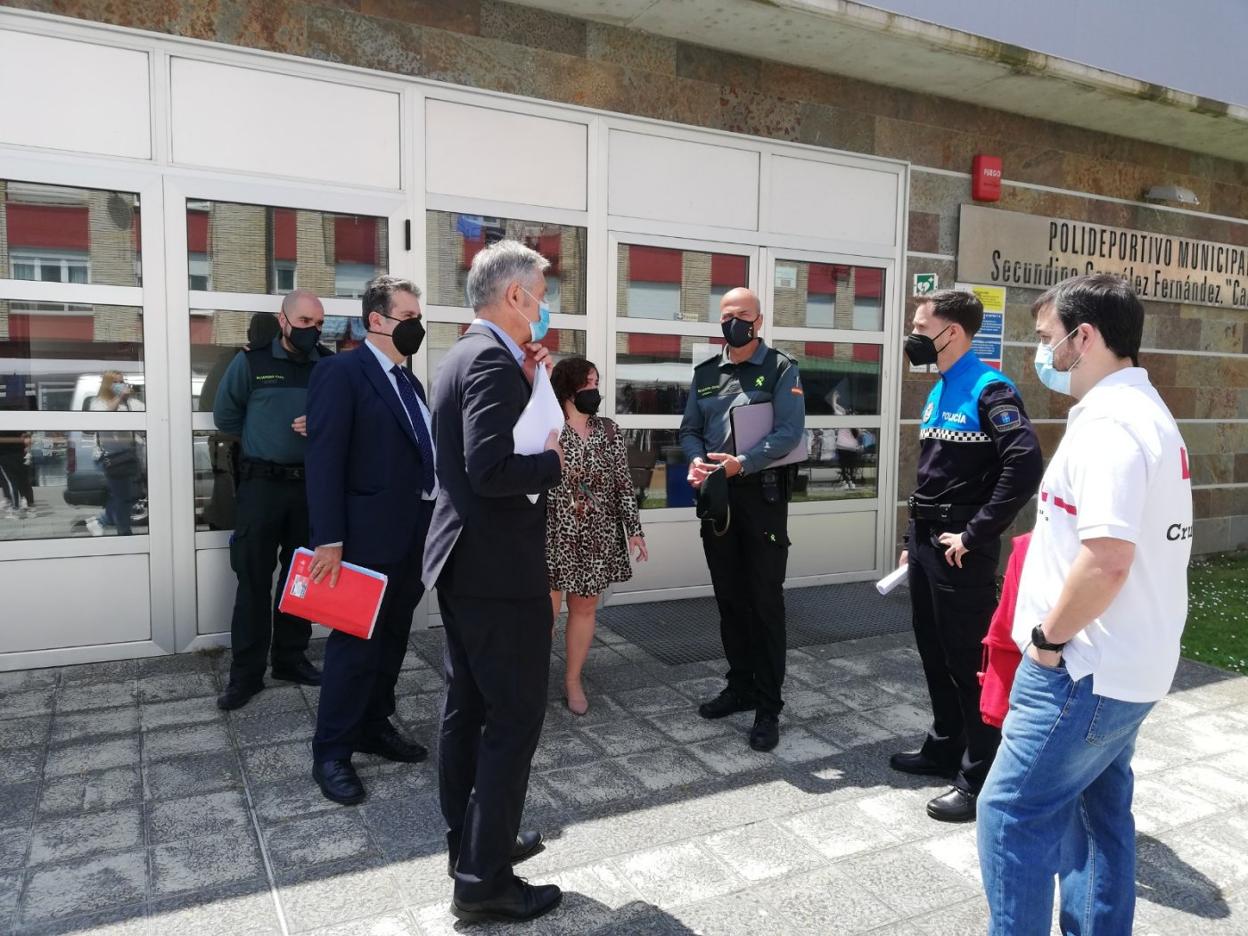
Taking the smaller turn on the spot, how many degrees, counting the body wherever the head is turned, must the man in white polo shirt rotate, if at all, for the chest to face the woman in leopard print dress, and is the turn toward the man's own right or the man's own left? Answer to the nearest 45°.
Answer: approximately 45° to the man's own right

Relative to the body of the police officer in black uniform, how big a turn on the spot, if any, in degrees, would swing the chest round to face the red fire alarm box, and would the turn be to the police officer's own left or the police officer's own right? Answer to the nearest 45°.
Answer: approximately 135° to the police officer's own right

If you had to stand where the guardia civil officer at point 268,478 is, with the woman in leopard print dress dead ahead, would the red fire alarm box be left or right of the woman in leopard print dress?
left

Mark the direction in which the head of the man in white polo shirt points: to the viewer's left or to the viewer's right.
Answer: to the viewer's left

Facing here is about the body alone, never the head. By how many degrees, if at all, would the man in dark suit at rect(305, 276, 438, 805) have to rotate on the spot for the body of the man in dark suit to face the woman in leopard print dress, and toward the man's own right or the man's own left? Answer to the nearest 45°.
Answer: approximately 90° to the man's own left

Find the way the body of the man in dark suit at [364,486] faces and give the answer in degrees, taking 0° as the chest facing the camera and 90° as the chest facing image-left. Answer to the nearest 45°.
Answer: approximately 315°

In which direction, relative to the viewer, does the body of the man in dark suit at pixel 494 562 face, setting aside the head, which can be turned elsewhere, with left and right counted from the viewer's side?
facing to the right of the viewer

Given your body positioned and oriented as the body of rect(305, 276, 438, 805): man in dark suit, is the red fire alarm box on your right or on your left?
on your left

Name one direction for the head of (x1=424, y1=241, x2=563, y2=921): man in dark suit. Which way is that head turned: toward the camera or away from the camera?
away from the camera

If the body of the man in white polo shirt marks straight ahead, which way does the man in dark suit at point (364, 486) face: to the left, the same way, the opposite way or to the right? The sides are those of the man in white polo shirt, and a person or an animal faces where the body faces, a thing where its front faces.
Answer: the opposite way

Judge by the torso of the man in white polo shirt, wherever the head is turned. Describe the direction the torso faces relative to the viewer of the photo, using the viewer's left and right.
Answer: facing to the left of the viewer

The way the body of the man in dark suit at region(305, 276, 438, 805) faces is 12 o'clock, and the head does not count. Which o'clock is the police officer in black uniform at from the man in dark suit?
The police officer in black uniform is roughly at 11 o'clock from the man in dark suit.

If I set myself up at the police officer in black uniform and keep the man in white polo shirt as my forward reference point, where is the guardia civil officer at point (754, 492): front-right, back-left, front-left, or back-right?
back-right

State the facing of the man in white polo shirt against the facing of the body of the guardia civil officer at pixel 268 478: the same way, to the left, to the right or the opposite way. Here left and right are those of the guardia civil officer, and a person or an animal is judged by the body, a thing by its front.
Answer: the opposite way
